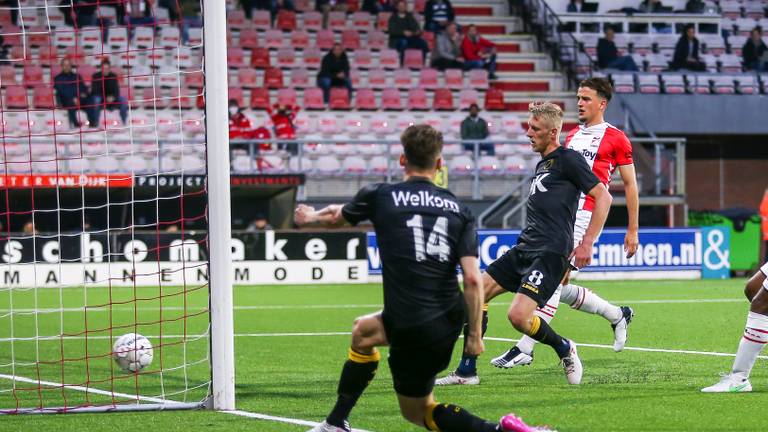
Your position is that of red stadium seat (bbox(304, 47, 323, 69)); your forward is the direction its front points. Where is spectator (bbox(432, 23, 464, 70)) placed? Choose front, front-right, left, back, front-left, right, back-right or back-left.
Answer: left

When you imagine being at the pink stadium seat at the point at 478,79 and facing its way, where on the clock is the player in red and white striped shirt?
The player in red and white striped shirt is roughly at 12 o'clock from the pink stadium seat.

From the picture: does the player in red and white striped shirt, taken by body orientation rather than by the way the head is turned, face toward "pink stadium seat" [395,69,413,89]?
no

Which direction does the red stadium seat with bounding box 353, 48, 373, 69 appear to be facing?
toward the camera

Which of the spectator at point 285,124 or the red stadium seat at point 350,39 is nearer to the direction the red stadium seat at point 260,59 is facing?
the spectator

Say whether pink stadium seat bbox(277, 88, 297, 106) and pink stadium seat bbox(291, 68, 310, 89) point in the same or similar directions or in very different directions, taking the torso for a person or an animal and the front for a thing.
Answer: same or similar directions

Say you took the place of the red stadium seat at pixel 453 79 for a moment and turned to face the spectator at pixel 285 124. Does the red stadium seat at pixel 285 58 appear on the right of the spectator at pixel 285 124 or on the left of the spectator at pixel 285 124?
right

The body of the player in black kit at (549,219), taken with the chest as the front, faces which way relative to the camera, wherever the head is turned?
to the viewer's left

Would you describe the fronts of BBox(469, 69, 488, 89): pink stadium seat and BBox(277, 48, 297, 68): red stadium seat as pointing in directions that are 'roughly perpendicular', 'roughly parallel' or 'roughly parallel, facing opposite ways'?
roughly parallel

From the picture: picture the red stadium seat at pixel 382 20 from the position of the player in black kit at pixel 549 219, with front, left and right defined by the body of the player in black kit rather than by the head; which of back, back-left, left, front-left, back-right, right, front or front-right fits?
right

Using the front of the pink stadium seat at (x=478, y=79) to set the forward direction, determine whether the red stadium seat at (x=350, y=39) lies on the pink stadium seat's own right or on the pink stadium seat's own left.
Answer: on the pink stadium seat's own right

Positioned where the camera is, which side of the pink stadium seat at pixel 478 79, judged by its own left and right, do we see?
front

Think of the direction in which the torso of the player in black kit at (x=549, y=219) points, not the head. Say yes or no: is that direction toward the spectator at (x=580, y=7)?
no

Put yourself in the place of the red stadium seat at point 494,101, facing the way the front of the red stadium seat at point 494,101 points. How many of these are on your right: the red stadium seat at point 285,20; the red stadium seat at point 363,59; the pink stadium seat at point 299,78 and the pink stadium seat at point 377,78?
4

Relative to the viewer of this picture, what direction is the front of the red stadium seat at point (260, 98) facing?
facing the viewer

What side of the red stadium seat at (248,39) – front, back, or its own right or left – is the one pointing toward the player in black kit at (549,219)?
front

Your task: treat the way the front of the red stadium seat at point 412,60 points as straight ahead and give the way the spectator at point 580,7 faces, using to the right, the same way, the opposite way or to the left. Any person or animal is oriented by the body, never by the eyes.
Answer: the same way

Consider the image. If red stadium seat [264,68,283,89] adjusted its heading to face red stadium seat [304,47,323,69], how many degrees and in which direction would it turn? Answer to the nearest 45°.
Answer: approximately 135° to its left

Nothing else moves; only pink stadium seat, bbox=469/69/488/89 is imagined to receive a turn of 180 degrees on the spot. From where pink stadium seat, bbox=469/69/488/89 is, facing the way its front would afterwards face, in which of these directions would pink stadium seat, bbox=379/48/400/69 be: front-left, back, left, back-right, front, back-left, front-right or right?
left

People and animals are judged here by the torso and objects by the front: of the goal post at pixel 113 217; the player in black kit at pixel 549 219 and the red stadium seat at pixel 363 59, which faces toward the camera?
the red stadium seat
